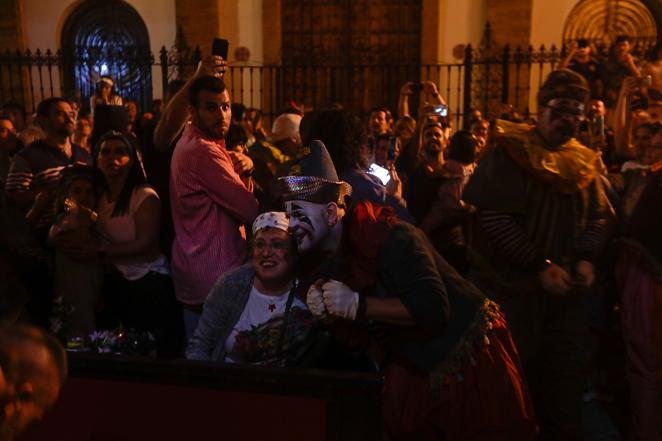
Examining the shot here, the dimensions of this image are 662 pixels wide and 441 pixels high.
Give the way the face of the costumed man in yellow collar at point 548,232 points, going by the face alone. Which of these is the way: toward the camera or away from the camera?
toward the camera

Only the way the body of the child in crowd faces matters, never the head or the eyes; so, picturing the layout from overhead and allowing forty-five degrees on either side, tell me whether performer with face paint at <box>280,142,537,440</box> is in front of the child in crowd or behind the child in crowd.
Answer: in front

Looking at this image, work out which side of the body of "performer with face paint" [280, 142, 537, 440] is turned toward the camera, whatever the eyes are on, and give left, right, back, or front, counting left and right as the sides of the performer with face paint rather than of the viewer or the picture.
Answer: left

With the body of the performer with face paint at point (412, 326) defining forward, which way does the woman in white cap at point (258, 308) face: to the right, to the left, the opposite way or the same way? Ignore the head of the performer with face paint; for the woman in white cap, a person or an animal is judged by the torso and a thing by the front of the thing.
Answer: to the left

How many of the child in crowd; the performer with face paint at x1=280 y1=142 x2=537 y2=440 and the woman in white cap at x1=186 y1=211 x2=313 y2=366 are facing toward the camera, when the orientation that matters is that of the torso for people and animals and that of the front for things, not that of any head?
2

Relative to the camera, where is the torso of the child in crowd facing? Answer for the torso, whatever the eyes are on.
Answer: toward the camera

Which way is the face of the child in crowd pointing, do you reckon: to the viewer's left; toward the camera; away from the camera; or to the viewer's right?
toward the camera

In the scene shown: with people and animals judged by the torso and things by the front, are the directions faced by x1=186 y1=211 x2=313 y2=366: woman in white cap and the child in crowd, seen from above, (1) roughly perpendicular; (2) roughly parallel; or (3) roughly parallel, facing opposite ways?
roughly parallel

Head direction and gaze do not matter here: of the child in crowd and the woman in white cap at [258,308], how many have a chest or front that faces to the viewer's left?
0

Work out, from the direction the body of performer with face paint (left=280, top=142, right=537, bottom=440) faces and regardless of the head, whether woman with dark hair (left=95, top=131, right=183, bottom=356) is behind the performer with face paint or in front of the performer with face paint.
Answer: in front

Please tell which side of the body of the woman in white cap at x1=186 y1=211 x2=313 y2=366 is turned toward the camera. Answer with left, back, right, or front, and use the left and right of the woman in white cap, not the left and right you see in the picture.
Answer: front

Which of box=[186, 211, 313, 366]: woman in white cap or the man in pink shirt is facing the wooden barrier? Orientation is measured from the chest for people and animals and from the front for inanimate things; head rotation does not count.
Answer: the woman in white cap
